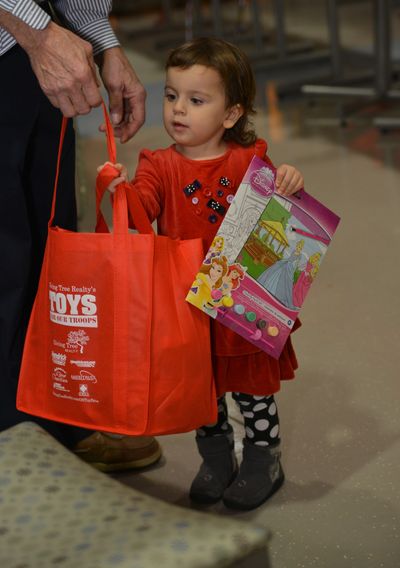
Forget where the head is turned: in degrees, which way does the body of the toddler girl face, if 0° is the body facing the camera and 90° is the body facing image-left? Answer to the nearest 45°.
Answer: approximately 45°

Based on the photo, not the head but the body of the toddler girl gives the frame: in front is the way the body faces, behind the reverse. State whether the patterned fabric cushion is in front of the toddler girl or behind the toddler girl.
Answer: in front

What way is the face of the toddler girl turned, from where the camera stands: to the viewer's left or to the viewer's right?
to the viewer's left
